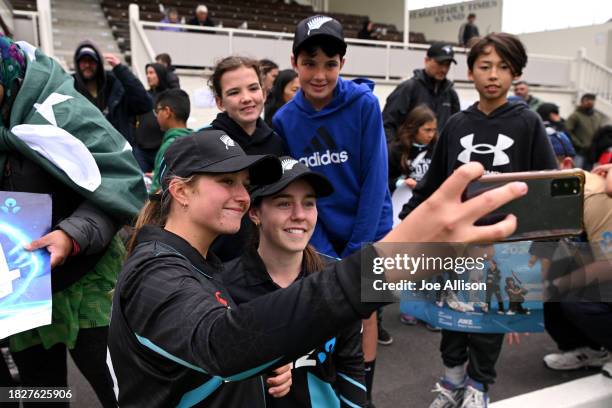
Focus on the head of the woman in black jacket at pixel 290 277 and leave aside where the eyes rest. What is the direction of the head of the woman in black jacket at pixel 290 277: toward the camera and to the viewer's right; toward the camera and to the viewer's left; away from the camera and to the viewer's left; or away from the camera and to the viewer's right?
toward the camera and to the viewer's right

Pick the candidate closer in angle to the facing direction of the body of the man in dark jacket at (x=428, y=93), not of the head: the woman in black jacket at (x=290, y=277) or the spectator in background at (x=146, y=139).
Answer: the woman in black jacket

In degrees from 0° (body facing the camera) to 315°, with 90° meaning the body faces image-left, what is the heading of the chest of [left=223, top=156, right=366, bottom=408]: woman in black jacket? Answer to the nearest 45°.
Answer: approximately 315°

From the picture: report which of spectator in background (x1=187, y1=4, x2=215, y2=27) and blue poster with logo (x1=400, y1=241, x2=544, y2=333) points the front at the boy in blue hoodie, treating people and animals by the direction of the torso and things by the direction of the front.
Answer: the spectator in background

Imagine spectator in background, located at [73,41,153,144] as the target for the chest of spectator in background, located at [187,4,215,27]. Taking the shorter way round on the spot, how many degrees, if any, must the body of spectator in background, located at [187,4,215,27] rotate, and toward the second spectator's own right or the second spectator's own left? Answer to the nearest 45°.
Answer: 0° — they already face them

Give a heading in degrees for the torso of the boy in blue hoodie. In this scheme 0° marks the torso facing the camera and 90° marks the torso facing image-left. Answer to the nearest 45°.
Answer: approximately 0°

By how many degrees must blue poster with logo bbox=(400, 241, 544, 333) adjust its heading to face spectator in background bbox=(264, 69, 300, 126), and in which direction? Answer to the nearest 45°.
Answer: approximately 135° to its right
